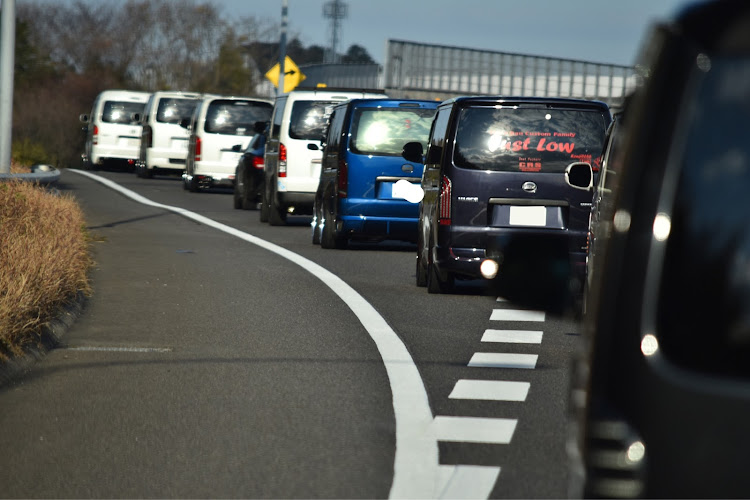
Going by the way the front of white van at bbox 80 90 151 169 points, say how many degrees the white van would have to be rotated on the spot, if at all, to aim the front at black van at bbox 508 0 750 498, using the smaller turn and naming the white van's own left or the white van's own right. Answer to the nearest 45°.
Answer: approximately 180°

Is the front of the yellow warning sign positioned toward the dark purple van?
yes

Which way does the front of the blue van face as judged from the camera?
facing away from the viewer

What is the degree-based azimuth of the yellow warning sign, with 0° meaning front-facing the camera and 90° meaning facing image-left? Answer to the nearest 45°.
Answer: approximately 0°

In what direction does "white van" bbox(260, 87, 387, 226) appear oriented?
away from the camera

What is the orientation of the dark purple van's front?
away from the camera

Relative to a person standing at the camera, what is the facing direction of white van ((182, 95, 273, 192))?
facing away from the viewer

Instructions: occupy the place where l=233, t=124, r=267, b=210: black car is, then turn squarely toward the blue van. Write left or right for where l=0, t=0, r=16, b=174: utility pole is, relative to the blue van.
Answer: right

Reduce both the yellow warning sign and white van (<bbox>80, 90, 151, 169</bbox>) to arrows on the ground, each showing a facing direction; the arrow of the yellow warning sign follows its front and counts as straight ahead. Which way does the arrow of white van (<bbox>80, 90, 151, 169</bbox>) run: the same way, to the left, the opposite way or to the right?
the opposite way

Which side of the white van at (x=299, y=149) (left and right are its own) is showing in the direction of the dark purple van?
back

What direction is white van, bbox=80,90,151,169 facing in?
away from the camera
